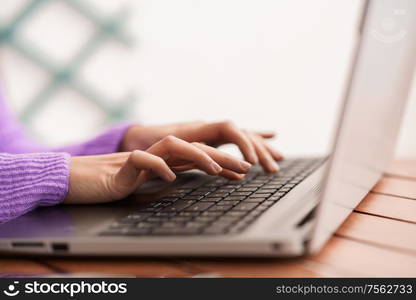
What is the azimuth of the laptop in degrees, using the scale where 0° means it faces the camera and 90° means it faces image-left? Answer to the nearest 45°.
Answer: approximately 90°
